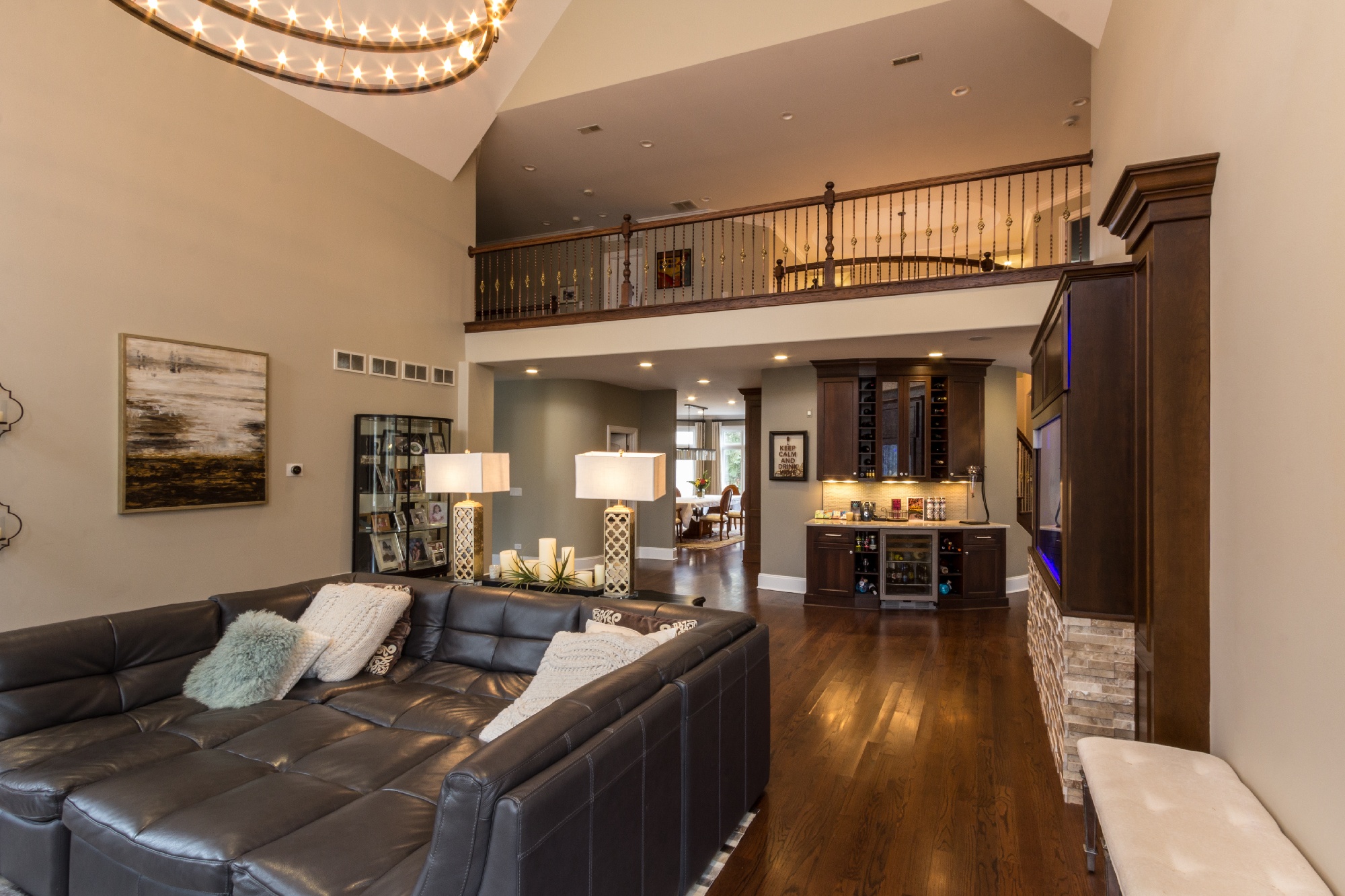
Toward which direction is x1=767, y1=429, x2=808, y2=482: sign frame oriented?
toward the camera

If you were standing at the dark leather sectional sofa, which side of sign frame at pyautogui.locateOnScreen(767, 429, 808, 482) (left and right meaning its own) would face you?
front

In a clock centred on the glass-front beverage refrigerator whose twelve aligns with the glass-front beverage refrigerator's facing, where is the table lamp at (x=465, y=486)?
The table lamp is roughly at 1 o'clock from the glass-front beverage refrigerator.

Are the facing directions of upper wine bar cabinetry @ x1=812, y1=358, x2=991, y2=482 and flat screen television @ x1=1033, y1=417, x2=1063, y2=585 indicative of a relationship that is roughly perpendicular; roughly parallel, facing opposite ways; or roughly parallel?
roughly perpendicular

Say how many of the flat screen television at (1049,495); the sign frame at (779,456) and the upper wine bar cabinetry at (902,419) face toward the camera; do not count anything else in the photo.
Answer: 2

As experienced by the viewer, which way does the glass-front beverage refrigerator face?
facing the viewer

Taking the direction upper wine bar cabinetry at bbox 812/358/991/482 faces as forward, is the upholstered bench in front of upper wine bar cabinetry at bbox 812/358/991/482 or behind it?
in front

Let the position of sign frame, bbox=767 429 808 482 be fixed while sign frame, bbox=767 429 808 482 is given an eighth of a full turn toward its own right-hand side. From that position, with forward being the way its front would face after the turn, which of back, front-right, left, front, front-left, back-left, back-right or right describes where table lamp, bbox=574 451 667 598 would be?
front-left

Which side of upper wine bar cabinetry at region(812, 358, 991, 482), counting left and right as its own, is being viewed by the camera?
front

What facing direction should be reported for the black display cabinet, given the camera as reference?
facing the viewer and to the right of the viewer

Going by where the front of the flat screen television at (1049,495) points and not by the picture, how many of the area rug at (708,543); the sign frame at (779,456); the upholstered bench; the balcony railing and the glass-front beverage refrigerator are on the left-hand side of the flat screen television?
1

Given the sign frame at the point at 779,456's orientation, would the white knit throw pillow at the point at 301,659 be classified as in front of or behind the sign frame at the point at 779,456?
in front

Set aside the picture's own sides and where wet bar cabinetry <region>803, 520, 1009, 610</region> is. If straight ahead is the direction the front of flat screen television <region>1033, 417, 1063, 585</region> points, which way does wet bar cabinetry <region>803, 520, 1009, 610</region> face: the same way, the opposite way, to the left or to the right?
to the left

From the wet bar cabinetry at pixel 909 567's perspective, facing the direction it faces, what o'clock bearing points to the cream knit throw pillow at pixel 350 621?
The cream knit throw pillow is roughly at 1 o'clock from the wet bar cabinetry.

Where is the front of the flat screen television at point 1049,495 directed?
to the viewer's left
